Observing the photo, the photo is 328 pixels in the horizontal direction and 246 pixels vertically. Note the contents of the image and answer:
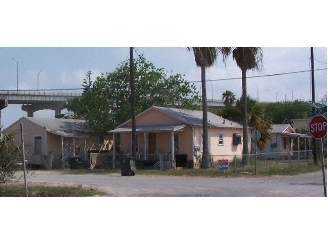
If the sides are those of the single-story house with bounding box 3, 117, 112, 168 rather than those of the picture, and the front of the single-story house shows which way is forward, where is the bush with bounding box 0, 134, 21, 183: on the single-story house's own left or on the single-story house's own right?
on the single-story house's own right

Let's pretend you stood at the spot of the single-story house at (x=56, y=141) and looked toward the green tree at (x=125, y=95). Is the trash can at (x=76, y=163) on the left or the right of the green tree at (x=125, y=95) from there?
right

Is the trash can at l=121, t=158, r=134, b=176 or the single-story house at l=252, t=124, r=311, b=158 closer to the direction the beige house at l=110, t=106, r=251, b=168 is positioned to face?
the trash can

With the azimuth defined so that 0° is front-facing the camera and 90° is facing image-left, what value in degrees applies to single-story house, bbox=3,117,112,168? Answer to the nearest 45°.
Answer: approximately 315°

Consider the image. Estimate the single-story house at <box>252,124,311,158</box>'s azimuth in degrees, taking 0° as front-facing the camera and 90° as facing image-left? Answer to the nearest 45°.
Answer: approximately 315°

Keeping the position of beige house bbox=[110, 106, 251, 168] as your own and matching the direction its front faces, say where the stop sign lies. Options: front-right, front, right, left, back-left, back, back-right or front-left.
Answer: front-left

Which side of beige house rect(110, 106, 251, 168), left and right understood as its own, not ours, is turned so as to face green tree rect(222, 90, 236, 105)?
back
